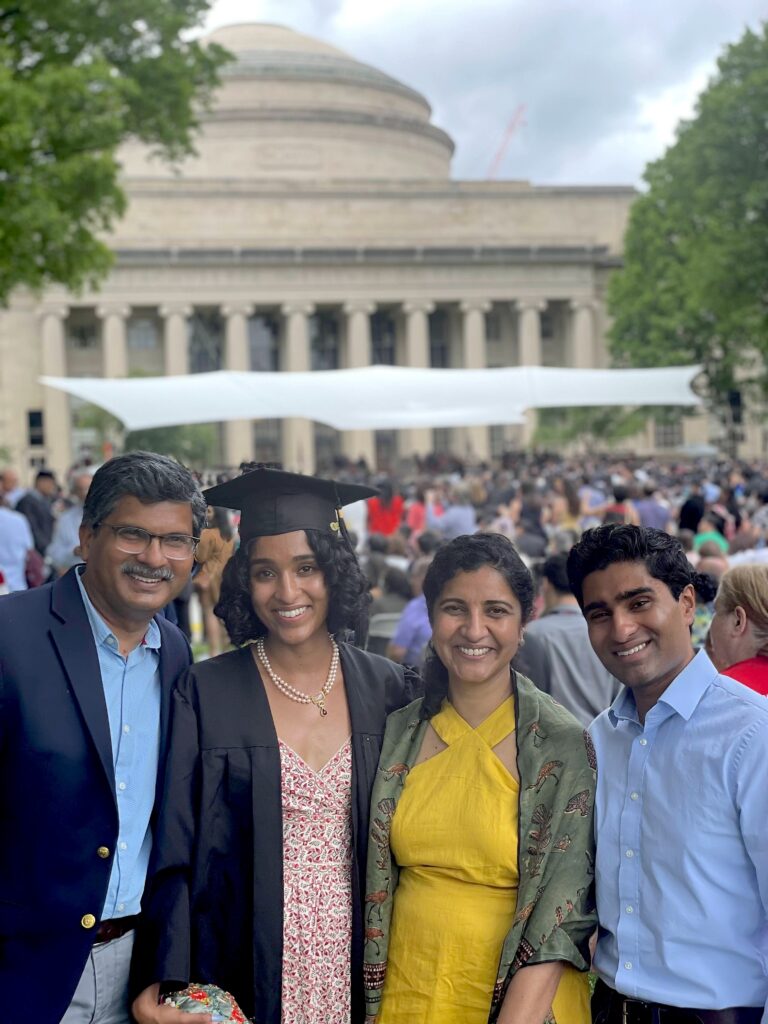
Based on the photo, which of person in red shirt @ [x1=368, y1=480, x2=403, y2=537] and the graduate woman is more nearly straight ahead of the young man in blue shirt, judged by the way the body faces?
the graduate woman

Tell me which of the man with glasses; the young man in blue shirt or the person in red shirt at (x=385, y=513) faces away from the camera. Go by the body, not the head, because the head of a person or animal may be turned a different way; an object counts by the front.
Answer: the person in red shirt

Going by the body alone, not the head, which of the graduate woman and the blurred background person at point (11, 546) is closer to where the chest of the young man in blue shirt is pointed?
the graduate woman

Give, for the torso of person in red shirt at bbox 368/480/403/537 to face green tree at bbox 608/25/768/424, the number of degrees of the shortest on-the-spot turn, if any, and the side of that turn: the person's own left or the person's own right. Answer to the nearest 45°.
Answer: approximately 45° to the person's own right

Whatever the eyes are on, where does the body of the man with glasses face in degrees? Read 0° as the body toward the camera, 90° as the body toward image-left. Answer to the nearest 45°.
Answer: approximately 315°

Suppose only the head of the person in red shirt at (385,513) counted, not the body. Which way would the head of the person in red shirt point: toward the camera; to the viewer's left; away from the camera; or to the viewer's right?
away from the camera

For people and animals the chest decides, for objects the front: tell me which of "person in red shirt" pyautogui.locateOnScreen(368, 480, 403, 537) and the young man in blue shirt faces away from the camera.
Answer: the person in red shirt

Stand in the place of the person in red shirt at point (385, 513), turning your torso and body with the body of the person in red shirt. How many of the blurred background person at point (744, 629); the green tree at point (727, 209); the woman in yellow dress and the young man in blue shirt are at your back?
3

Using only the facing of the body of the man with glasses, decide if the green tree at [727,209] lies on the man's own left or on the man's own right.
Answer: on the man's own left

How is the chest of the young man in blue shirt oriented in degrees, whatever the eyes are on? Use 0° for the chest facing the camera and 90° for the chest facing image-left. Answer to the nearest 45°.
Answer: approximately 45°

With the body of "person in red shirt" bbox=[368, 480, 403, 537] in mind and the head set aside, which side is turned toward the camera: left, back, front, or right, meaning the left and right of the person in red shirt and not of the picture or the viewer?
back
